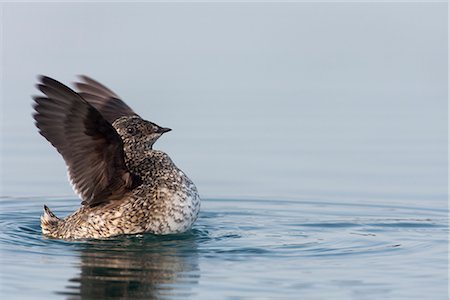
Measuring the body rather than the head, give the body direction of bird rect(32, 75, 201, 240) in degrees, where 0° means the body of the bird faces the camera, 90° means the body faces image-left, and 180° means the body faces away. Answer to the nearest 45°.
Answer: approximately 270°
